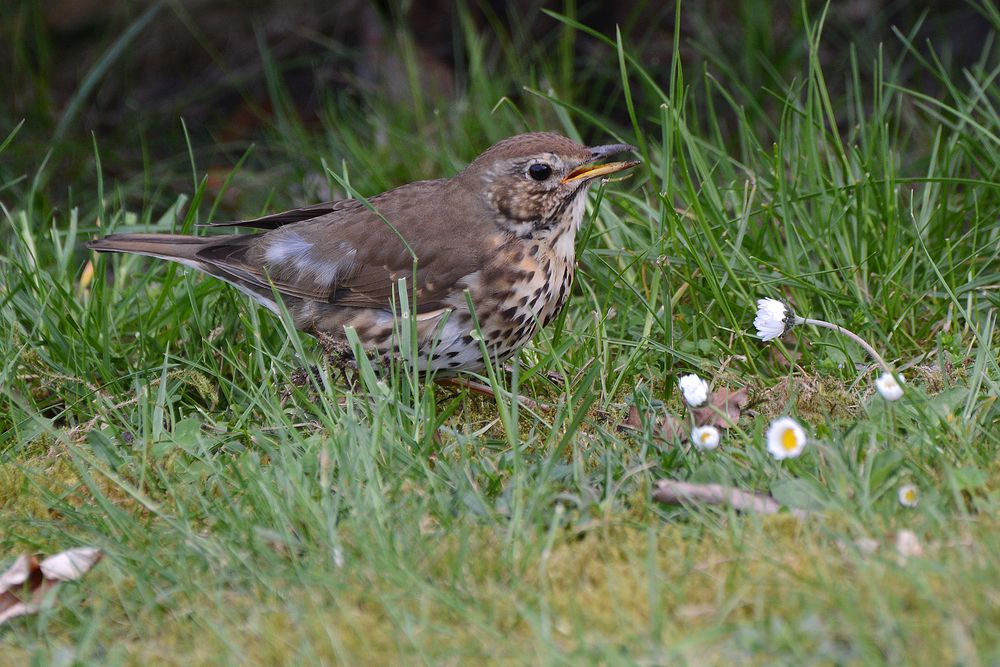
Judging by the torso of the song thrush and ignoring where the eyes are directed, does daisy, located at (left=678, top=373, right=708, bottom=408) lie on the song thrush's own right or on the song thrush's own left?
on the song thrush's own right

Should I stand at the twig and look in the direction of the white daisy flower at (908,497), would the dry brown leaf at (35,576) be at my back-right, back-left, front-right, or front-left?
back-right

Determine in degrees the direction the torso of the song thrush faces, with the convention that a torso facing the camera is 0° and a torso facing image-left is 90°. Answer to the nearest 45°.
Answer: approximately 270°

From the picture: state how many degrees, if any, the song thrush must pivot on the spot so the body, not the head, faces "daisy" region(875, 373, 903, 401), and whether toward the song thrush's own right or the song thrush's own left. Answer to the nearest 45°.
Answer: approximately 45° to the song thrush's own right

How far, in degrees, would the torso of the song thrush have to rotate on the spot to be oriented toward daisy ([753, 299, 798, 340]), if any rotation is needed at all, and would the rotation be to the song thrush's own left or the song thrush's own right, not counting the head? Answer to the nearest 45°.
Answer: approximately 45° to the song thrush's own right

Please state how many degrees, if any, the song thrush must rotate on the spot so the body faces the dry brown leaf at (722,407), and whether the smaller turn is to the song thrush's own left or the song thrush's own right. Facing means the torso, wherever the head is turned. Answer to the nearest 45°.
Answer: approximately 45° to the song thrush's own right

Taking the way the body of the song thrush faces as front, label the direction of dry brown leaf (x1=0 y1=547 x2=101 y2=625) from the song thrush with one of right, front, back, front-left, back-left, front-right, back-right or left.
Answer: back-right

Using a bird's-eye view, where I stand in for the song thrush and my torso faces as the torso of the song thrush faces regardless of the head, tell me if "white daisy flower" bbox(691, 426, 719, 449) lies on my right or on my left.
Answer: on my right
